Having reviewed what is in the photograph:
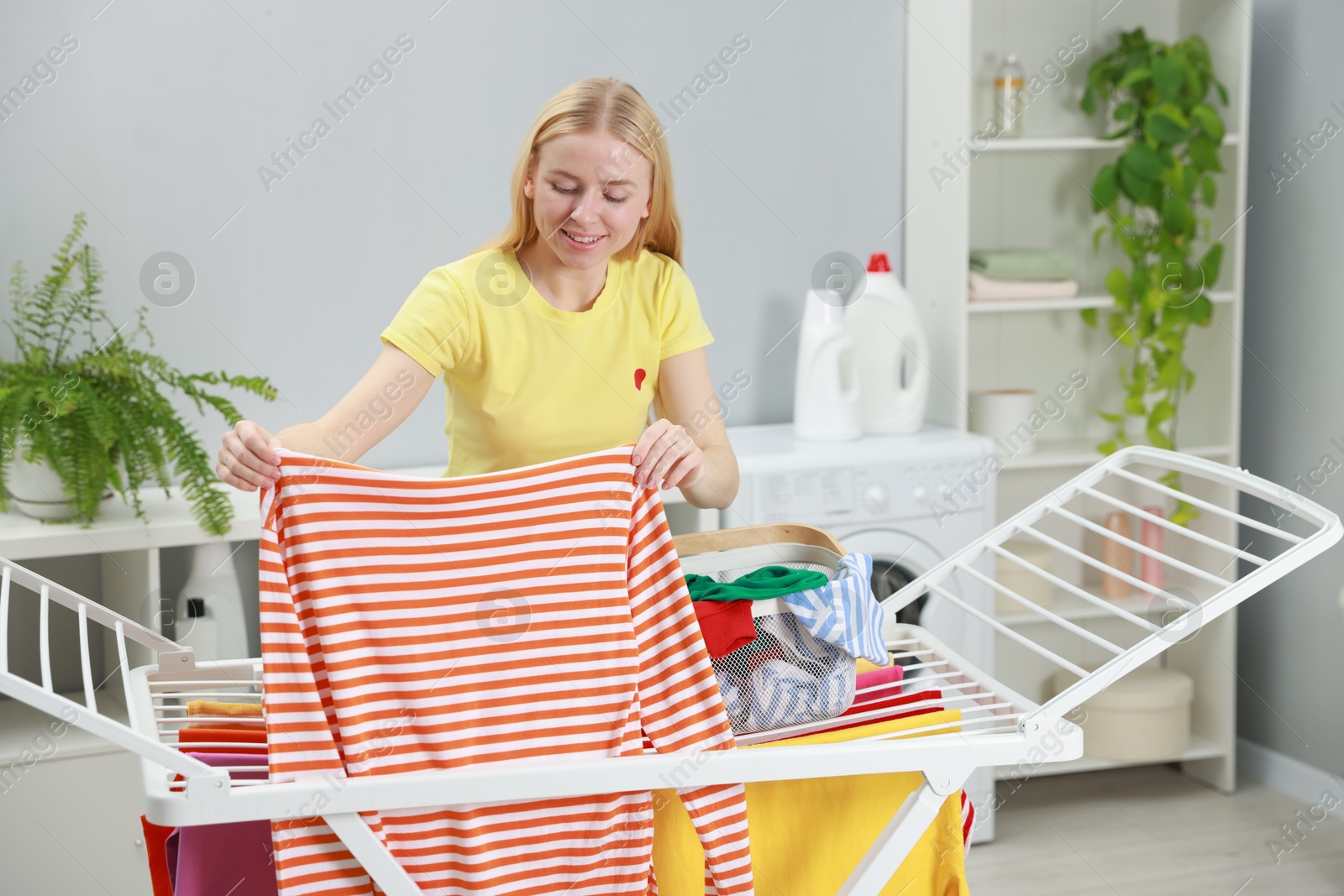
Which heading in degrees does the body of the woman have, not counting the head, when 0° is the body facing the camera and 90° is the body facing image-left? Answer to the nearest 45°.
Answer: approximately 0°

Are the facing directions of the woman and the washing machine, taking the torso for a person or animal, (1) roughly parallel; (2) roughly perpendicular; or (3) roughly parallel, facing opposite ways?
roughly parallel

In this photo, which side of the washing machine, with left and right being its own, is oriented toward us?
front

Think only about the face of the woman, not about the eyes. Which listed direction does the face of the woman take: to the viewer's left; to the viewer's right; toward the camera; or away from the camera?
toward the camera

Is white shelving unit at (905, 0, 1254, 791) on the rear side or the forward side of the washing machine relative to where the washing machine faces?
on the rear side

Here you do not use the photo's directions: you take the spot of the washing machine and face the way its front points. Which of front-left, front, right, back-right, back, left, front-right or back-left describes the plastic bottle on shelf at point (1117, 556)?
back-left

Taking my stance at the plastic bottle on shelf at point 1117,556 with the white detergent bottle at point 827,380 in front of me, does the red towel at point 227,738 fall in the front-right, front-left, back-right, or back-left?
front-left

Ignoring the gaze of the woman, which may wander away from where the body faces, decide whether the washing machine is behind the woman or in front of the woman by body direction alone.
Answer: behind

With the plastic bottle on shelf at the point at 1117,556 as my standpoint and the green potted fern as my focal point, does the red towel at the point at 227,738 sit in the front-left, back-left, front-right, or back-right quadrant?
front-left

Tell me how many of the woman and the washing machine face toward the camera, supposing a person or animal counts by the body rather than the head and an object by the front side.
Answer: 2

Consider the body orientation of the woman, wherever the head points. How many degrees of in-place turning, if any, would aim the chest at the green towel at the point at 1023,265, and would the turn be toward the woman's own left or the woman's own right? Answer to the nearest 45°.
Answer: approximately 135° to the woman's own left
